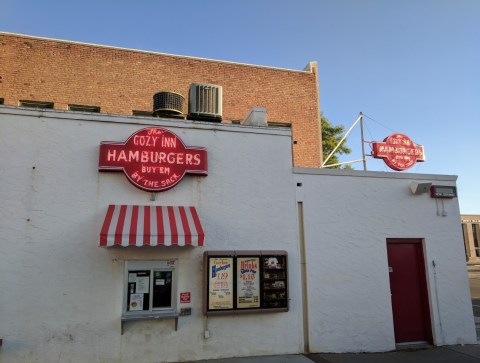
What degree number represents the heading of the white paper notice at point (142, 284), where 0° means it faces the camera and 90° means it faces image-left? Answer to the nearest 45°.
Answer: approximately 0°

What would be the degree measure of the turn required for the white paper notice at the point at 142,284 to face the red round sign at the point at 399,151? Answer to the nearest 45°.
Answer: approximately 135° to its left
